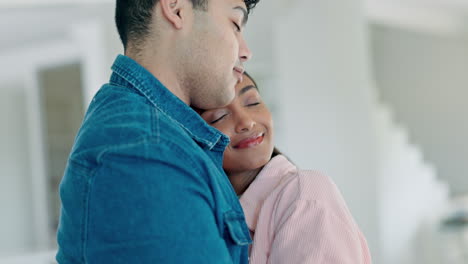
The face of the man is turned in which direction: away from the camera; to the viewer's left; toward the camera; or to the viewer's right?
to the viewer's right

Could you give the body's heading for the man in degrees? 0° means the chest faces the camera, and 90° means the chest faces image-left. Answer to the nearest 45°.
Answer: approximately 270°
